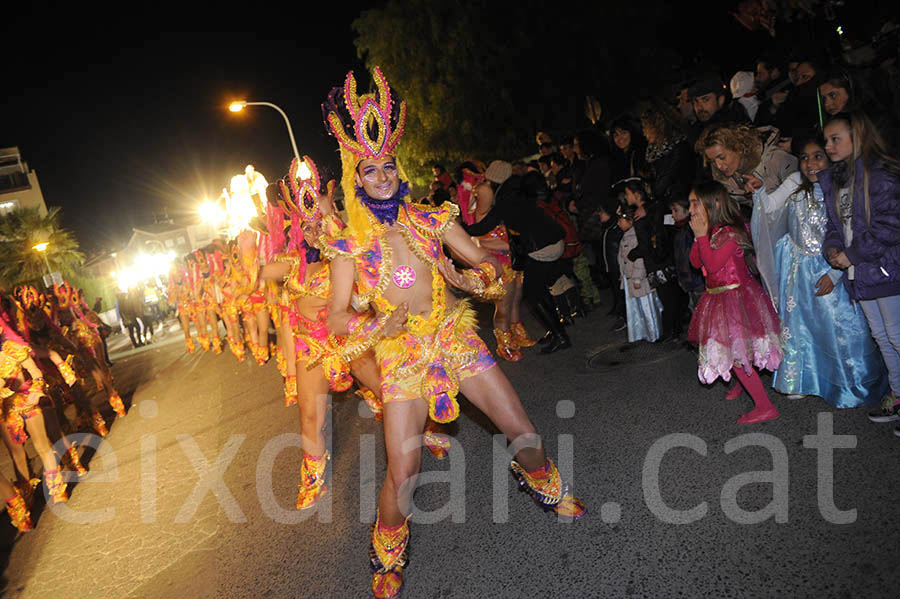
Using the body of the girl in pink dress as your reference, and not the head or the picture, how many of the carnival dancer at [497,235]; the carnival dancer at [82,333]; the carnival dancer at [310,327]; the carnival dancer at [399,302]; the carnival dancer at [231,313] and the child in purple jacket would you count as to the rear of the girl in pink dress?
1

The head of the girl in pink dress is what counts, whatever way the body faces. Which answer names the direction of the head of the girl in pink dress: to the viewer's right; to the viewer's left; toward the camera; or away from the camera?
to the viewer's left

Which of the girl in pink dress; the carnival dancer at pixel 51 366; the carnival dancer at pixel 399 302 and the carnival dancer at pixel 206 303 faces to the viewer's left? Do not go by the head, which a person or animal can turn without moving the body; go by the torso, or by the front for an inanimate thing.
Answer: the girl in pink dress

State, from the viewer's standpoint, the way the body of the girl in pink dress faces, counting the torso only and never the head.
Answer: to the viewer's left

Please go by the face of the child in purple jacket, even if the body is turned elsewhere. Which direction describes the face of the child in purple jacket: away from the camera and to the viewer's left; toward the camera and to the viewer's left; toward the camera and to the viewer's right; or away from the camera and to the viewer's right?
toward the camera and to the viewer's left

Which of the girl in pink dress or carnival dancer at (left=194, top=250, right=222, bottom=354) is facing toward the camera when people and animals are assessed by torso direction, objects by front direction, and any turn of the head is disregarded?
the carnival dancer

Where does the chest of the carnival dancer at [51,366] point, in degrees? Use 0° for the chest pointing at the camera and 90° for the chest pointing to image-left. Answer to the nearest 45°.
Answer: approximately 315°

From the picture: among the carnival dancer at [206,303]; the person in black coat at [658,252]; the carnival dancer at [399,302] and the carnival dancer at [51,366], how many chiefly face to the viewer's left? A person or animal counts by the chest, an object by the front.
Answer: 1

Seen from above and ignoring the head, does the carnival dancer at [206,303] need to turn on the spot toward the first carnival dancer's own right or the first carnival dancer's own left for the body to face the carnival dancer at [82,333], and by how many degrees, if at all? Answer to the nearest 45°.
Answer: approximately 45° to the first carnival dancer's own right

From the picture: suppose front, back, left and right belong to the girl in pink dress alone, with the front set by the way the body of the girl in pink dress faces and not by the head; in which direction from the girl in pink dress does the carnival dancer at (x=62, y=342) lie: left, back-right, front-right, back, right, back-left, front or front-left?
front

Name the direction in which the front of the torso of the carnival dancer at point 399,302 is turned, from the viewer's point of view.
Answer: toward the camera

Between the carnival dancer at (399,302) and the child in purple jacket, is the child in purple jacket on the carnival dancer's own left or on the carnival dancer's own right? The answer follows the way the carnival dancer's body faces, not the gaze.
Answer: on the carnival dancer's own left

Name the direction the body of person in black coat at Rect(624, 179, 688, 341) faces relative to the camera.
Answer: to the viewer's left

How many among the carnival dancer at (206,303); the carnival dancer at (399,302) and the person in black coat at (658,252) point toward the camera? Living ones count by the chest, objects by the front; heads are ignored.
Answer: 2

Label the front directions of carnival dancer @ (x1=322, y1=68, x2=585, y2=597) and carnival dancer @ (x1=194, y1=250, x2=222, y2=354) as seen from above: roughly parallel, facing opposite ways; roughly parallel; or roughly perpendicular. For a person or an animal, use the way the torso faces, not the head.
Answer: roughly parallel
